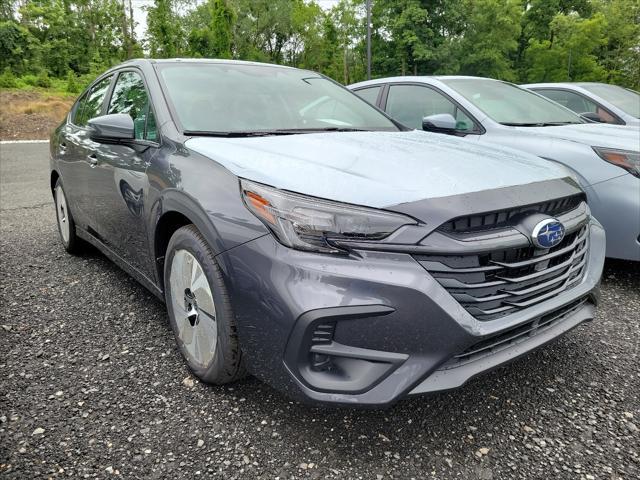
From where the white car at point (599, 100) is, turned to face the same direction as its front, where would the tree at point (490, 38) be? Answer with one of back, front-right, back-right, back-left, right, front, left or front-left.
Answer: back-left

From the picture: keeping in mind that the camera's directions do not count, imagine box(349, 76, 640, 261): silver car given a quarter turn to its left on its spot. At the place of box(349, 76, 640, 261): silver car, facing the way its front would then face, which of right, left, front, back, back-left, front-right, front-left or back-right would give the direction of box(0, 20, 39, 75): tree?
left

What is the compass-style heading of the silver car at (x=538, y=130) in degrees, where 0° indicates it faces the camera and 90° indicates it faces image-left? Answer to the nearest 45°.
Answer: approximately 315°

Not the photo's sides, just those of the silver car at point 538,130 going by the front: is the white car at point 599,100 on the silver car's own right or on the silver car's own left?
on the silver car's own left

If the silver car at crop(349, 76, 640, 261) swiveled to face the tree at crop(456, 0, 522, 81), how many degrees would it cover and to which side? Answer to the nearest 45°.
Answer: approximately 135° to its left

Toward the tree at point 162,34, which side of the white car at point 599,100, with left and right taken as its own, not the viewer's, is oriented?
back

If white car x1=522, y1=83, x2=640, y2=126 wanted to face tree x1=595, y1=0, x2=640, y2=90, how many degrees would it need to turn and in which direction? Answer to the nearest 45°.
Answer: approximately 135° to its left
